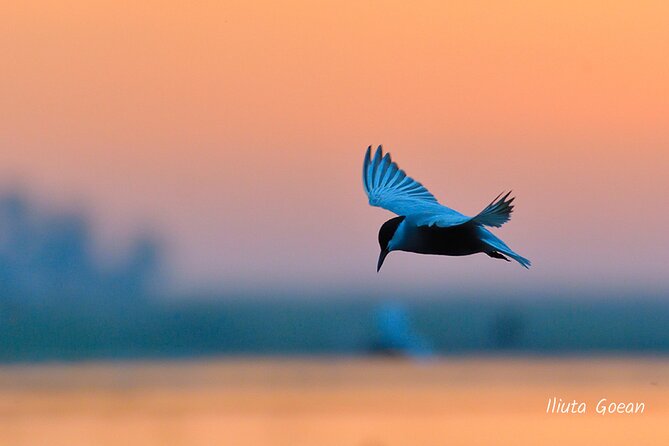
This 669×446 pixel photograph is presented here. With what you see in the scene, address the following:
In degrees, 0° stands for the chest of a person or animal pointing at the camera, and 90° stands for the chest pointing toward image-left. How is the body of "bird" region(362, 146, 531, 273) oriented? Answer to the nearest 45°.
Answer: approximately 90°
